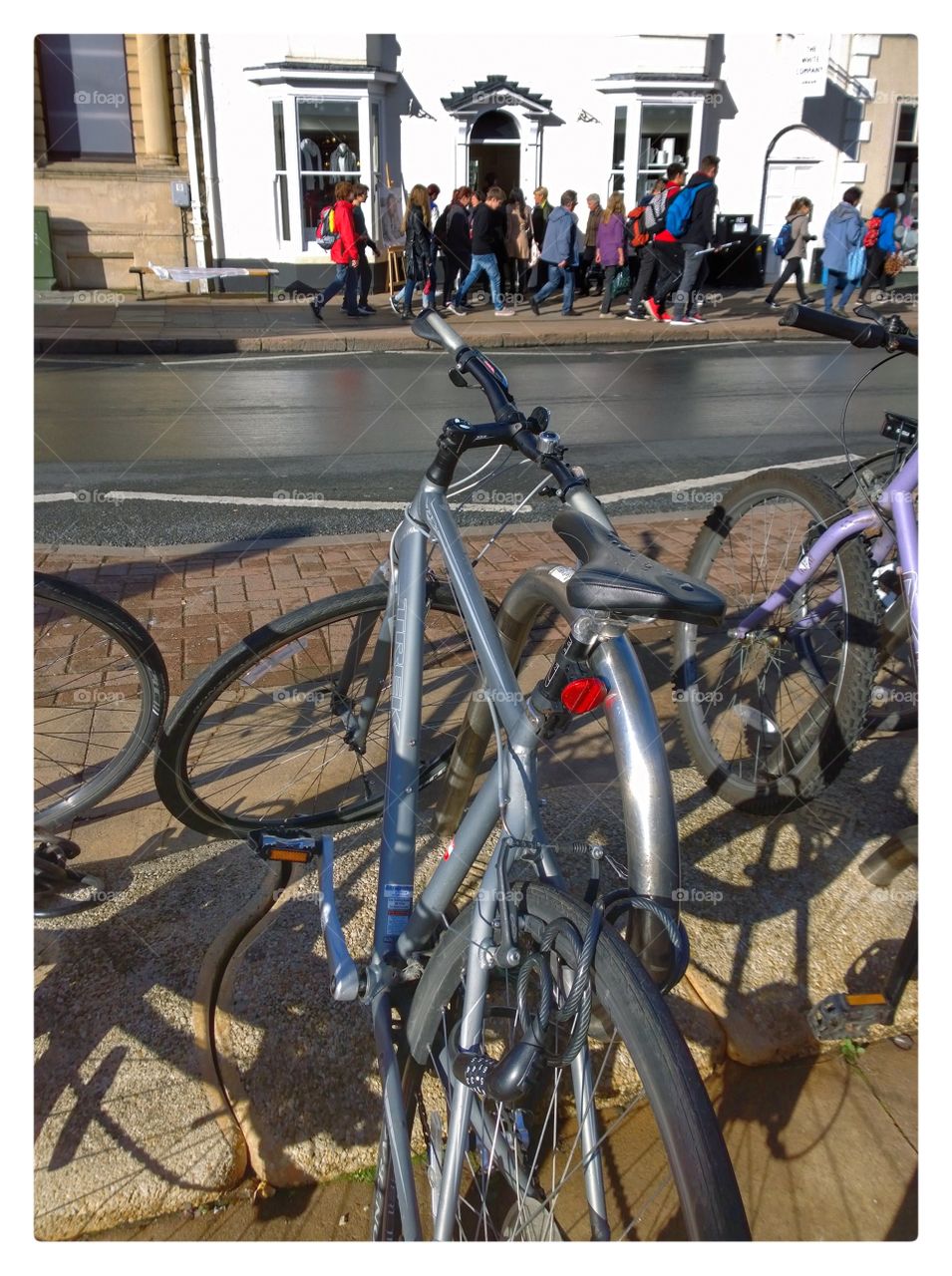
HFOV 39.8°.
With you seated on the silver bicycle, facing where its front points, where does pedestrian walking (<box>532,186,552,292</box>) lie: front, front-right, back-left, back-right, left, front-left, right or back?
front-right

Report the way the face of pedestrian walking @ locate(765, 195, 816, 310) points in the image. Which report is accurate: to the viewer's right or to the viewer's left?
to the viewer's right

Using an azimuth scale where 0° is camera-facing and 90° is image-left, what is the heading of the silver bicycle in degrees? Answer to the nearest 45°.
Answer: approximately 135°
